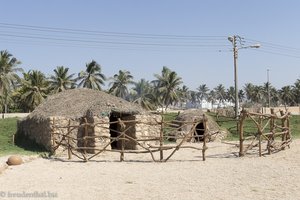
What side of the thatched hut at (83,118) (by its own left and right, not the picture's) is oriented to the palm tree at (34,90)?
back

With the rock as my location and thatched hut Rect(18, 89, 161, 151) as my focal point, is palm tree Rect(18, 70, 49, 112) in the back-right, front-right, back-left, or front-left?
front-left

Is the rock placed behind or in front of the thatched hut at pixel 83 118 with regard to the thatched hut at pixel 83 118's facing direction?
in front

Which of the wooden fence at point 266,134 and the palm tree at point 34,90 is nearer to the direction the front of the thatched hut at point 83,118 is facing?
the wooden fence

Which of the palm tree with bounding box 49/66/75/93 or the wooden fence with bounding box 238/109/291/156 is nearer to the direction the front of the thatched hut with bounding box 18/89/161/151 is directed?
the wooden fence

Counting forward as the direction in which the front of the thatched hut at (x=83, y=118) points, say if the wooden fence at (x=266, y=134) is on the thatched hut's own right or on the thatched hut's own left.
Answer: on the thatched hut's own left

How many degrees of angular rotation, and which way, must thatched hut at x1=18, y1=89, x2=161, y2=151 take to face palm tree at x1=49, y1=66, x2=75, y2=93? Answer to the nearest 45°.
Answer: approximately 180°

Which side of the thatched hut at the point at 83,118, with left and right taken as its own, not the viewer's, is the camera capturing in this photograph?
front
